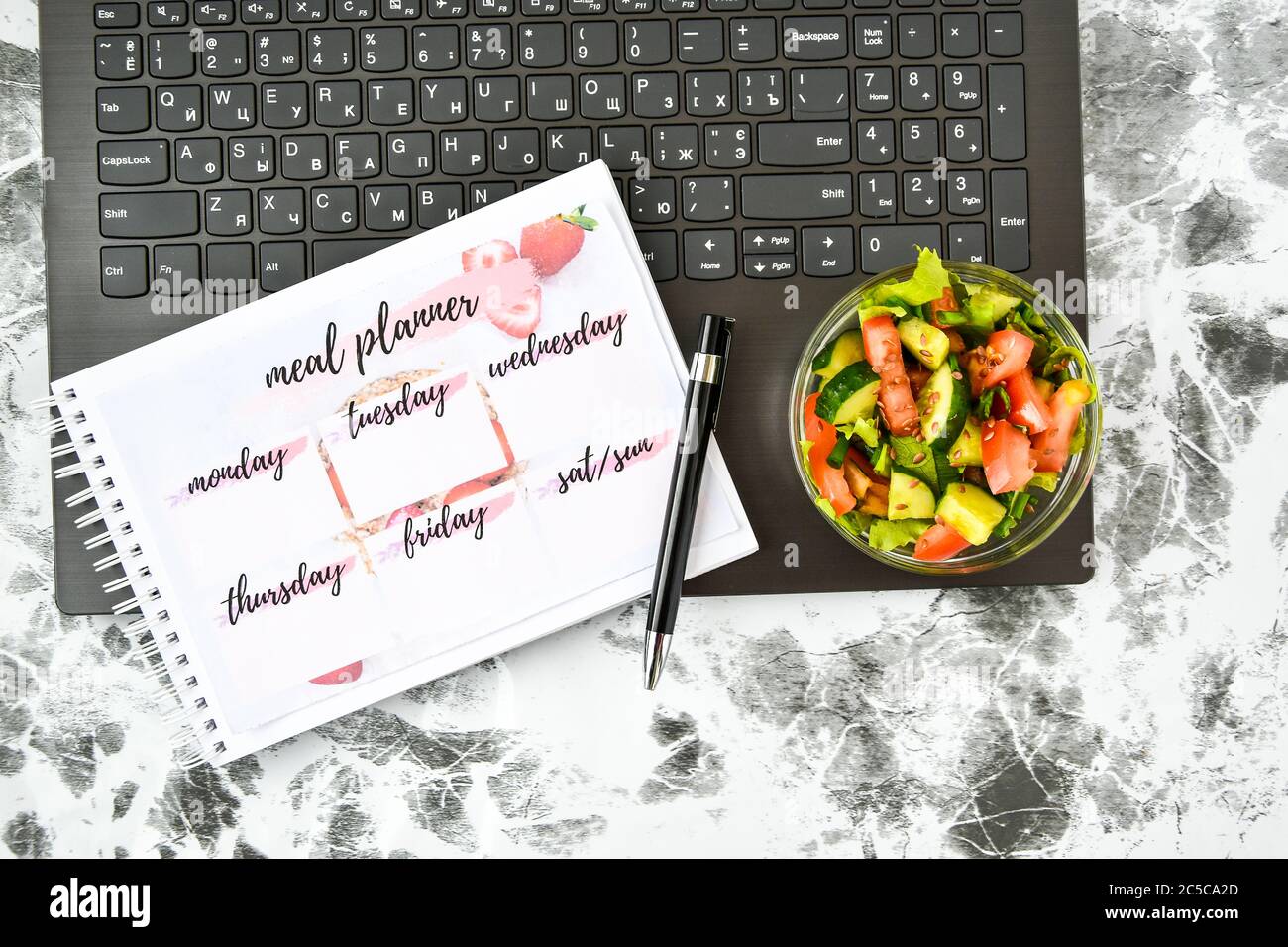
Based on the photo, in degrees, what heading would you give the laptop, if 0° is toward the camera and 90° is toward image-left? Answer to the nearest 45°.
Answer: approximately 0°
